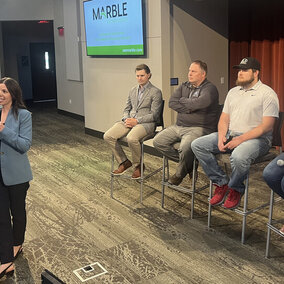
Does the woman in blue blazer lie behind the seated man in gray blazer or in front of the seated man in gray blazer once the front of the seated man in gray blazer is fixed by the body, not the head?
in front

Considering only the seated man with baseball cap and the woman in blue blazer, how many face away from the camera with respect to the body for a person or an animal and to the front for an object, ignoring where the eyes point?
0

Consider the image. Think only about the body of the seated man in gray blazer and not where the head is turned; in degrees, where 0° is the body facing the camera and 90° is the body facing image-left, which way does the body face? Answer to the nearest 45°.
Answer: approximately 45°

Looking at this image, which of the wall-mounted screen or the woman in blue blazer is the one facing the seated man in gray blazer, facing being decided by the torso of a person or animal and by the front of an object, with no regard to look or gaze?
the wall-mounted screen

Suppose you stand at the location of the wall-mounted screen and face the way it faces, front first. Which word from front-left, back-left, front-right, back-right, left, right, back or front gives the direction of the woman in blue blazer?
front

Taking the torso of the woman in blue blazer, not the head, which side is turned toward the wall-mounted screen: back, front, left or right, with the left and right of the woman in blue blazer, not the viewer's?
back

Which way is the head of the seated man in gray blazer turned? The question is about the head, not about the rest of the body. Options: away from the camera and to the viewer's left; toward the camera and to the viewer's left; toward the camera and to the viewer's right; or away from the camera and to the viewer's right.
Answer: toward the camera and to the viewer's left

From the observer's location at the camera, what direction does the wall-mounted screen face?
facing the viewer

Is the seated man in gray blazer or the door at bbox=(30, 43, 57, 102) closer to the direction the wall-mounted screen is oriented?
the seated man in gray blazer

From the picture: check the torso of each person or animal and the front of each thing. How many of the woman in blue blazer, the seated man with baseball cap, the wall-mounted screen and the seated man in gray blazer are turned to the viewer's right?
0

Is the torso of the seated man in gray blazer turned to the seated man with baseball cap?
no

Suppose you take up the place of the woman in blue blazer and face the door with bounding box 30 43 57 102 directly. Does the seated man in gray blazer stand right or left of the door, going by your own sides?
right

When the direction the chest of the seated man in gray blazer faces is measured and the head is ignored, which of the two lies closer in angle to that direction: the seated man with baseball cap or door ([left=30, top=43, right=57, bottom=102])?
the seated man with baseball cap

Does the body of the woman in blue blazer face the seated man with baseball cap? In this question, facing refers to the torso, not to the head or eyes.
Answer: no

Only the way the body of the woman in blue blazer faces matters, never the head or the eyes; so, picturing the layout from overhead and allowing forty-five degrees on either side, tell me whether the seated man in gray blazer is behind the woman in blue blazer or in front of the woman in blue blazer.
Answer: behind

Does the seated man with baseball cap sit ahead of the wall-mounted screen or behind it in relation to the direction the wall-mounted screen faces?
ahead

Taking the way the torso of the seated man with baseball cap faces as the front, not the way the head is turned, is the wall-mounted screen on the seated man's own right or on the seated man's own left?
on the seated man's own right
